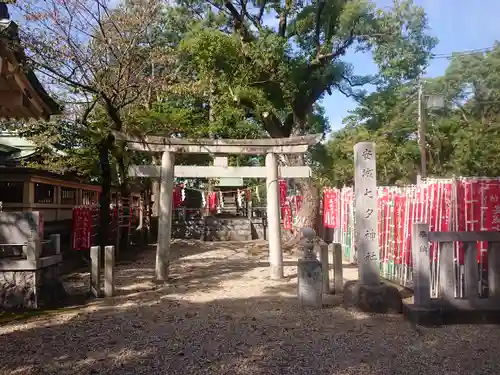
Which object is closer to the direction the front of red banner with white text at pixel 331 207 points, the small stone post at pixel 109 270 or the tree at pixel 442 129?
the small stone post

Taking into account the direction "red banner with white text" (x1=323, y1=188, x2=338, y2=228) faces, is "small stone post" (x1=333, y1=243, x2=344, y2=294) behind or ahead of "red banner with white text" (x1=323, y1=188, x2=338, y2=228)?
ahead

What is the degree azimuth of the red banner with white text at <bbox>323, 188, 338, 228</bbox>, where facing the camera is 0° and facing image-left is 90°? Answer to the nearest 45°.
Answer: approximately 0°

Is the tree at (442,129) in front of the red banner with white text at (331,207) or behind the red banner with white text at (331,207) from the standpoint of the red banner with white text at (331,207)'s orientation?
behind

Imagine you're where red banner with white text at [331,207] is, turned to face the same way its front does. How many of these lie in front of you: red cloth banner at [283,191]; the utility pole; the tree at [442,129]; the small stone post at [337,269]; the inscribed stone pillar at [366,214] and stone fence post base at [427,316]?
3

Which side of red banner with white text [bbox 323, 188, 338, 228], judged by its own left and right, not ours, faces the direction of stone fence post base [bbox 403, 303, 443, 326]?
front

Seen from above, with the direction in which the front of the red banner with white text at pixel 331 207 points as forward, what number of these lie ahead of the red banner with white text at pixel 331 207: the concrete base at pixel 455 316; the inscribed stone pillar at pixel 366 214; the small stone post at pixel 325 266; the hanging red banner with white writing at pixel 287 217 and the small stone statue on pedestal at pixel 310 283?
4

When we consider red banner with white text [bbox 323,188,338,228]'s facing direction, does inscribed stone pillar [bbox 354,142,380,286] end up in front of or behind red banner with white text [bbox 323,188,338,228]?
in front

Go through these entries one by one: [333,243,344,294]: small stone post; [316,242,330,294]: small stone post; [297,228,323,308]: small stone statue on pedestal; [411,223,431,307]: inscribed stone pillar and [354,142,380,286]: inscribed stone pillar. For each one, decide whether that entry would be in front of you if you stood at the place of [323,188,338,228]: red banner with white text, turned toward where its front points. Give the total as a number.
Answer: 5

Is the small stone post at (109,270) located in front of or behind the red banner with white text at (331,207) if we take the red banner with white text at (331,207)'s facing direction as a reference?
in front

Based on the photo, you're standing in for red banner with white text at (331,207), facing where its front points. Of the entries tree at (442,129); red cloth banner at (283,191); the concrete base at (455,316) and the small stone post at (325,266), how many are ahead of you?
2

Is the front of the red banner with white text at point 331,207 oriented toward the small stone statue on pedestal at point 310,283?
yes

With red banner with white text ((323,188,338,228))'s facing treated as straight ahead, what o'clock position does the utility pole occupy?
The utility pole is roughly at 7 o'clock from the red banner with white text.

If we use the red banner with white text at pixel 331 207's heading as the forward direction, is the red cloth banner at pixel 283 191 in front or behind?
behind

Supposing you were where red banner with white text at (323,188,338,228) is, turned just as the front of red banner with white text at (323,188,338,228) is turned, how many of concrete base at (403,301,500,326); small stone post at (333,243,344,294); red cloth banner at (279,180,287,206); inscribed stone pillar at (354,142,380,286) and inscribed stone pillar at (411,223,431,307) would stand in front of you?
4

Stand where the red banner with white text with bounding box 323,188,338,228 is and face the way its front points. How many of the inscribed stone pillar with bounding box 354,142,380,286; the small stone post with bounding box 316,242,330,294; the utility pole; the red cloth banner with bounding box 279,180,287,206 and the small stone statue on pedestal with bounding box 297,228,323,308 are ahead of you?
3
